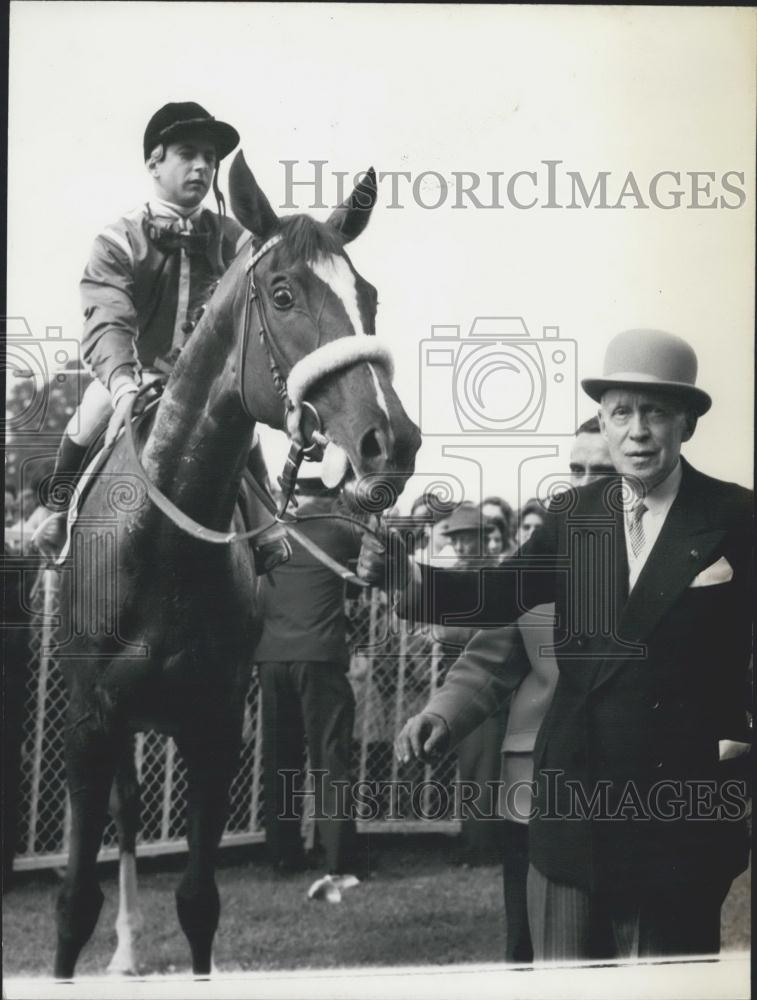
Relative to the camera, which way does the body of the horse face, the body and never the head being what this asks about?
toward the camera

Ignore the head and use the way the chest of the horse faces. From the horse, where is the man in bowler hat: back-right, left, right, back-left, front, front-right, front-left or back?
left

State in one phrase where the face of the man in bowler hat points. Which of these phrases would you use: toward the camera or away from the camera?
toward the camera
